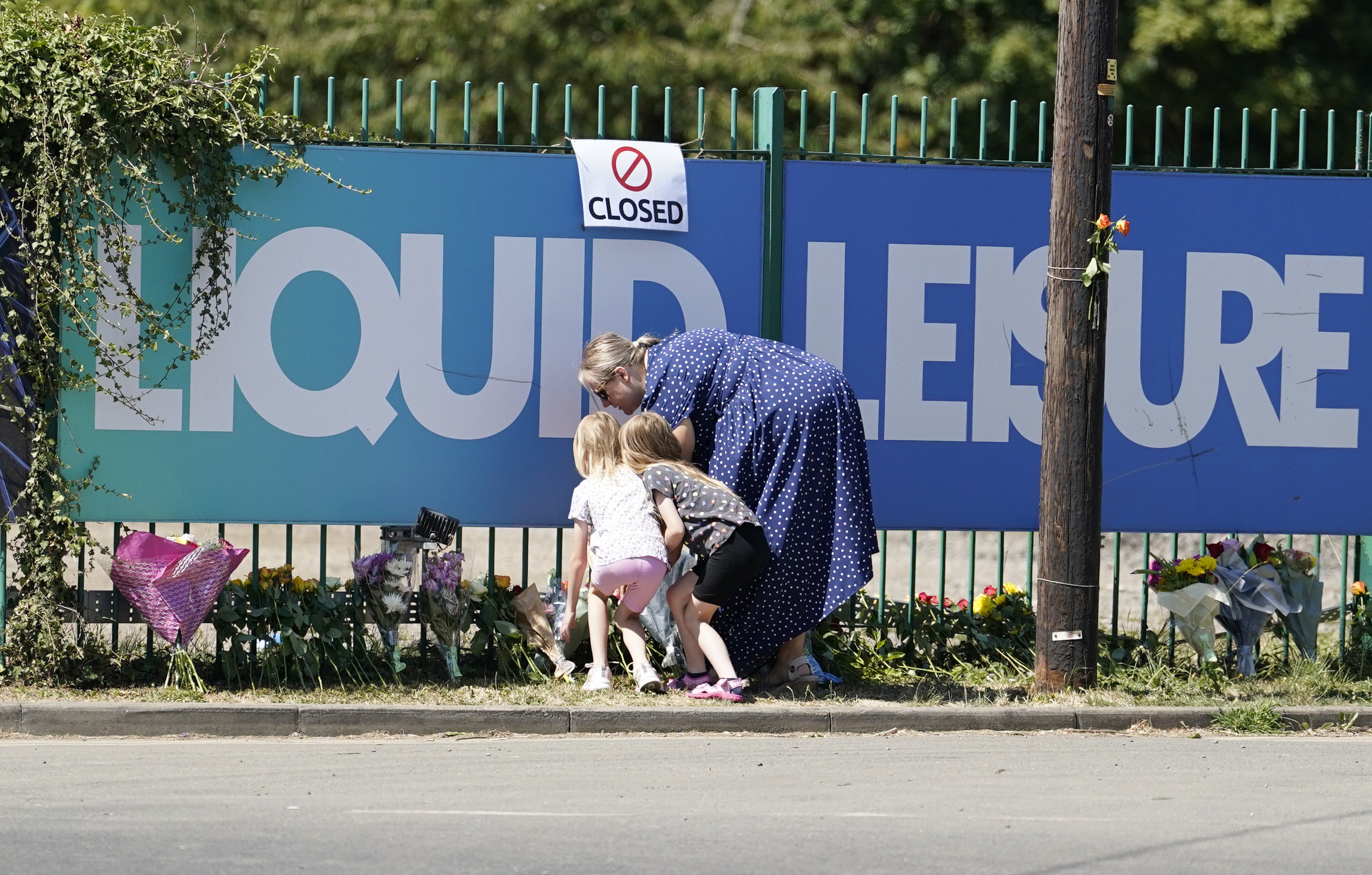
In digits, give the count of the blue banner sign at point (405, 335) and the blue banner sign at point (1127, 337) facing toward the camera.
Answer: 2

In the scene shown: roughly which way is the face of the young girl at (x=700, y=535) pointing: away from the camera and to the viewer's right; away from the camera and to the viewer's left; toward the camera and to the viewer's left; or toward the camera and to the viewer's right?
away from the camera and to the viewer's left

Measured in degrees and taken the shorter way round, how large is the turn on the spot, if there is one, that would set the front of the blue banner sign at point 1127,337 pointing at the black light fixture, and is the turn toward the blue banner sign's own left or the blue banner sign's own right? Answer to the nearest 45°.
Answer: approximately 45° to the blue banner sign's own right

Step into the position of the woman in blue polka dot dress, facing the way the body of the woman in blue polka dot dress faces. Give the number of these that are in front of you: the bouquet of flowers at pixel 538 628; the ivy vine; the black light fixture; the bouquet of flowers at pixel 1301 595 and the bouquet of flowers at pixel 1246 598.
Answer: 3

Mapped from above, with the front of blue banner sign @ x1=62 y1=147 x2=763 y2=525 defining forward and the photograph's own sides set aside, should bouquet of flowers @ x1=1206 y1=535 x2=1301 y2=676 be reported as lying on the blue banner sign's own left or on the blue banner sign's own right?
on the blue banner sign's own left

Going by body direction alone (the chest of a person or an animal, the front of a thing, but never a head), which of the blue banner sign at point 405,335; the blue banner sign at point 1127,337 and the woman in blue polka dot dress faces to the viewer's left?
the woman in blue polka dot dress

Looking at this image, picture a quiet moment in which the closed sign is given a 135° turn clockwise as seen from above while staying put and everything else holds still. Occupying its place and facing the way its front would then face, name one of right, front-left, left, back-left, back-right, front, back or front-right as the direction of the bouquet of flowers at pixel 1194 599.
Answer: back-right

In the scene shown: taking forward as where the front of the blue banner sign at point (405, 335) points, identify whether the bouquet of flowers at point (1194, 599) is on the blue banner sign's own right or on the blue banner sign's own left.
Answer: on the blue banner sign's own left

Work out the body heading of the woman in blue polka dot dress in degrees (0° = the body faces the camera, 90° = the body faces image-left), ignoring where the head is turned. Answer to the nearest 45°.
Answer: approximately 90°

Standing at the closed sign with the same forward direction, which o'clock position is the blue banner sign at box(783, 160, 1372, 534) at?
The blue banner sign is roughly at 9 o'clock from the closed sign.

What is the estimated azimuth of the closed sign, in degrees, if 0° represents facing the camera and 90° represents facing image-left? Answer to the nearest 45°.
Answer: approximately 0°
